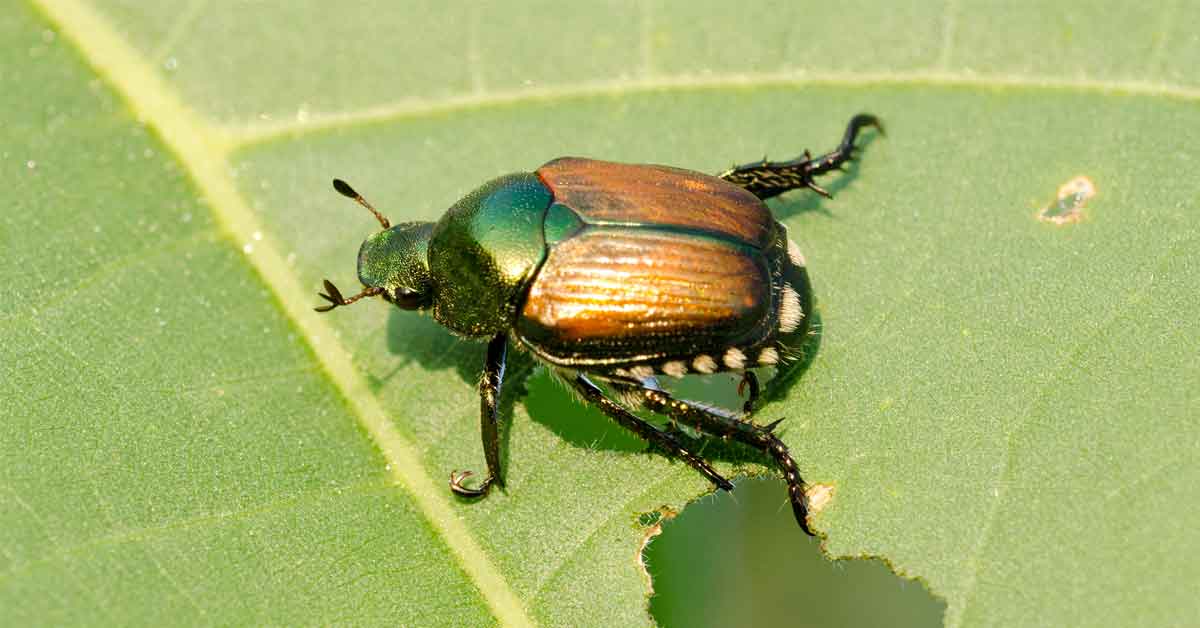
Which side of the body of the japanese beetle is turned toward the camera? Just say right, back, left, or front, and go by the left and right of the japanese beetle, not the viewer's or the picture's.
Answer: left
